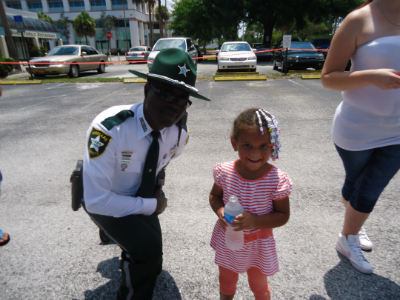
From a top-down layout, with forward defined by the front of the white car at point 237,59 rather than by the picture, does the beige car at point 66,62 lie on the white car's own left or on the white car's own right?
on the white car's own right

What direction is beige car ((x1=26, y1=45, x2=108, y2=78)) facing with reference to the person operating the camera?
facing the viewer and to the left of the viewer

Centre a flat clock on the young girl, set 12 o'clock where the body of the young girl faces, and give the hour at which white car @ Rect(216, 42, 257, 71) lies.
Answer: The white car is roughly at 6 o'clock from the young girl.

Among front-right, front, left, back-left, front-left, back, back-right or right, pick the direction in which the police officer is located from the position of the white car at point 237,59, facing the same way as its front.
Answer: front

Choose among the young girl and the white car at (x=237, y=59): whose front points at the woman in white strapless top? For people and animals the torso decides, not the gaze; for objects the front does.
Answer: the white car

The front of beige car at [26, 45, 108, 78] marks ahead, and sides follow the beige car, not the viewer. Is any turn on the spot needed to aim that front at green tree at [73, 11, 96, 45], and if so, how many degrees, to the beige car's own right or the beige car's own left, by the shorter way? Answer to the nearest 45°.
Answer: approximately 135° to the beige car's own right

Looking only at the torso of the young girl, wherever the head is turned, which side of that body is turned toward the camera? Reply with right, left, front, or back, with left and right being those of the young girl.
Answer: front

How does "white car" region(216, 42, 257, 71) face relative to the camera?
toward the camera

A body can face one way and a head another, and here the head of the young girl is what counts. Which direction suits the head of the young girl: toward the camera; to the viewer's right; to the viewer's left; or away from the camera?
toward the camera

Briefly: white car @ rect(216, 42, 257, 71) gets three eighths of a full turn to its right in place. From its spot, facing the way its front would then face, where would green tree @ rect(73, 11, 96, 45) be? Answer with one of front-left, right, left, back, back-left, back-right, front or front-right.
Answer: front

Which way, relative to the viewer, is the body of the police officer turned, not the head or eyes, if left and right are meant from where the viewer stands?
facing the viewer and to the right of the viewer

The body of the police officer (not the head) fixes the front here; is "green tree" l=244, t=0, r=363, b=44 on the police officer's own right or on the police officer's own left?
on the police officer's own left

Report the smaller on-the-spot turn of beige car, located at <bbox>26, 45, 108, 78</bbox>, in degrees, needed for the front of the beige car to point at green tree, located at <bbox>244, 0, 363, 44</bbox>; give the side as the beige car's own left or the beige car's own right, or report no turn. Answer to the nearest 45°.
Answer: approximately 135° to the beige car's own left
